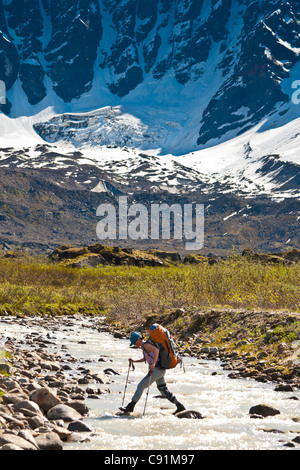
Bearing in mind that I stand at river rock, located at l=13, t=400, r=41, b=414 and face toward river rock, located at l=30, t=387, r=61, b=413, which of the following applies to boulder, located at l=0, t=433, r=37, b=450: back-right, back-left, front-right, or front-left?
back-right

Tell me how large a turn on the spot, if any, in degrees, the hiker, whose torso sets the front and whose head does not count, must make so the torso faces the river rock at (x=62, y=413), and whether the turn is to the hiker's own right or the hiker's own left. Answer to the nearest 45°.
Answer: approximately 45° to the hiker's own left

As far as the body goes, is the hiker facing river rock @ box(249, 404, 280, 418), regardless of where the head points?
no

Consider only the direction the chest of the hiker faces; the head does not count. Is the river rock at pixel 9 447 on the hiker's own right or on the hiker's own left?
on the hiker's own left

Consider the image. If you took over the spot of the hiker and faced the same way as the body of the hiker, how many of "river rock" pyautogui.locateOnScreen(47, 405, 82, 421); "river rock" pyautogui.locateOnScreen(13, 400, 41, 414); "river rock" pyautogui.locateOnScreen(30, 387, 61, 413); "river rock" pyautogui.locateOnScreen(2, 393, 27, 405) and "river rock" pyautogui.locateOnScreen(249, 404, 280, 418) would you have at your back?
1

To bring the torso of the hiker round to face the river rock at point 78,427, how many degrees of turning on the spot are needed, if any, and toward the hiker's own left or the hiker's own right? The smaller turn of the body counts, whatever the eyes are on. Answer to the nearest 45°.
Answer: approximately 45° to the hiker's own left

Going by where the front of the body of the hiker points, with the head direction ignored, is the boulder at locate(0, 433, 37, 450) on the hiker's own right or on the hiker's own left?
on the hiker's own left

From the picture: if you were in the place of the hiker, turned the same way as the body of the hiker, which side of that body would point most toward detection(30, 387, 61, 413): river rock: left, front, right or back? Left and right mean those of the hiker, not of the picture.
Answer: front

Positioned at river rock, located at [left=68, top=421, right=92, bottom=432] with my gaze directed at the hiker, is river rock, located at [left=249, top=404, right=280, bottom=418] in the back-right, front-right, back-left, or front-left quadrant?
front-right

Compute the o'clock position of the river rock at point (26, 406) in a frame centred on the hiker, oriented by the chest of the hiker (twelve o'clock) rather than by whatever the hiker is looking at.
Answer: The river rock is roughly at 11 o'clock from the hiker.

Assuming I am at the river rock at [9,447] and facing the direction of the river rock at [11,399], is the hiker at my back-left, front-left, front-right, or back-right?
front-right

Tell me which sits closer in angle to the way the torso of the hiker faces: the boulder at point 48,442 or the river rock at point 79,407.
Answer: the river rock

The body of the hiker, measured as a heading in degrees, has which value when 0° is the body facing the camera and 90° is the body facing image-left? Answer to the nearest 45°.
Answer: approximately 90°

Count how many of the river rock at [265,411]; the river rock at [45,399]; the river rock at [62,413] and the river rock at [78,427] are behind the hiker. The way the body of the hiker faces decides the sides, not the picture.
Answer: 1

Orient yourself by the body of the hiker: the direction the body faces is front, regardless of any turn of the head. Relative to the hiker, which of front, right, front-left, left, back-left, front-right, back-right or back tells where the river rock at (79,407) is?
front
